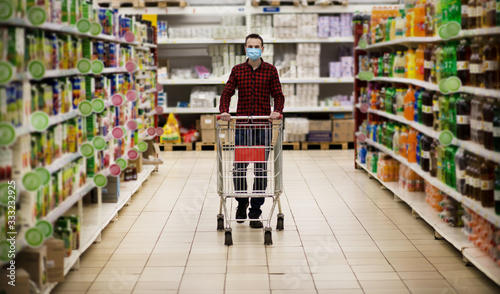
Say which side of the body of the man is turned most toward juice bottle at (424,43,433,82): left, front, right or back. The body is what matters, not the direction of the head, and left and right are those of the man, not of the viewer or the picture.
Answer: left

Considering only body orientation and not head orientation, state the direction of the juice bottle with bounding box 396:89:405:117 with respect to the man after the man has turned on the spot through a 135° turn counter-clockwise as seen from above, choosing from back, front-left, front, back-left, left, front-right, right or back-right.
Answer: front

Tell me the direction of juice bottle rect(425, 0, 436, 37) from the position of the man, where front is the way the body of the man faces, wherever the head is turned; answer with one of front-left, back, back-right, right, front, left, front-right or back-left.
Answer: left

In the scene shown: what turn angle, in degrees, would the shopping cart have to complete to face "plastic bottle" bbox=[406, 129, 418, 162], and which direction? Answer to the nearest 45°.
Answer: approximately 135° to its left

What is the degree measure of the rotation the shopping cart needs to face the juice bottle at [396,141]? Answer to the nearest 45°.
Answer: approximately 135° to its left

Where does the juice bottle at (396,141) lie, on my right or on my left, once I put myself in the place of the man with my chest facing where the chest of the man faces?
on my left

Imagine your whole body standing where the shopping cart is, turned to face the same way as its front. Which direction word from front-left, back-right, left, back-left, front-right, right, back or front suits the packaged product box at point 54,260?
front-right

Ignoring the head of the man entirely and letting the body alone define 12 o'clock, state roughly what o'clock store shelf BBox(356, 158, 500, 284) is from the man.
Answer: The store shelf is roughly at 10 o'clock from the man.

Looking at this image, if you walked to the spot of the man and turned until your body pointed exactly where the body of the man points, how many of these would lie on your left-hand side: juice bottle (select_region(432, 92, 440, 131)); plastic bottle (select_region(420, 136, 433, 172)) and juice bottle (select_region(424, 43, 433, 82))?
3

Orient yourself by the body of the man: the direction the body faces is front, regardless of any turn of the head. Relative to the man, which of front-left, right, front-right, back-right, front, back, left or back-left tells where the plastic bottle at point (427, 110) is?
left

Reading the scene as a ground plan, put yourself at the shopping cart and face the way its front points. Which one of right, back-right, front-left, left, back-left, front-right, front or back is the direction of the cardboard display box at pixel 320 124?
back

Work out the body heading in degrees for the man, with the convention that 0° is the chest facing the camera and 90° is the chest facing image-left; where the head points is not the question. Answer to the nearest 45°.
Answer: approximately 0°

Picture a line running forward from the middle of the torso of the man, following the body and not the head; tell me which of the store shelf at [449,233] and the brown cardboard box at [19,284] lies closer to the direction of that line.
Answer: the brown cardboard box

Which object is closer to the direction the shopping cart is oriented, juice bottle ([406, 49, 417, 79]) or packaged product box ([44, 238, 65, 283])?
the packaged product box

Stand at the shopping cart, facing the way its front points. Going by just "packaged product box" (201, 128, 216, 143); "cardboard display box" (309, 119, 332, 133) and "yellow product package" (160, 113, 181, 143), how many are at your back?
3
